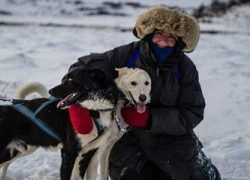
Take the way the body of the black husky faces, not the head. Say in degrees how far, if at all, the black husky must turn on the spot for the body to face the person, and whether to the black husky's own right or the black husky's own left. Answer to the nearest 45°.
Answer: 0° — it already faces them

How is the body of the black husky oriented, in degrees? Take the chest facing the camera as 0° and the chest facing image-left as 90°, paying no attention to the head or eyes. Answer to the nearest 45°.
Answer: approximately 270°

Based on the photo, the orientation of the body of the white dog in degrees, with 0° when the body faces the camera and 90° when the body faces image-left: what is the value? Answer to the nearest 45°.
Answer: approximately 315°
